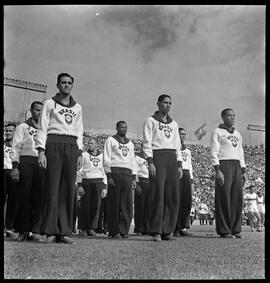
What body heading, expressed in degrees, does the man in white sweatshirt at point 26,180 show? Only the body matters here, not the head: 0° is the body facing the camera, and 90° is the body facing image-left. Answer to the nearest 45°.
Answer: approximately 315°

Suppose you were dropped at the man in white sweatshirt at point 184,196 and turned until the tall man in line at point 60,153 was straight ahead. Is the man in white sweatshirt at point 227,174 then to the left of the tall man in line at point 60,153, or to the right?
left

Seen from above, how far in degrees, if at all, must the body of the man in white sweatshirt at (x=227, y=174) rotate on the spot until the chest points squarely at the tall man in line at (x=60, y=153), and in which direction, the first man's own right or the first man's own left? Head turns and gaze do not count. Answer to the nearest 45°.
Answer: approximately 90° to the first man's own right

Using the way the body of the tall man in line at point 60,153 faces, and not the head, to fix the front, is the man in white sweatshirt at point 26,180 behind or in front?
behind

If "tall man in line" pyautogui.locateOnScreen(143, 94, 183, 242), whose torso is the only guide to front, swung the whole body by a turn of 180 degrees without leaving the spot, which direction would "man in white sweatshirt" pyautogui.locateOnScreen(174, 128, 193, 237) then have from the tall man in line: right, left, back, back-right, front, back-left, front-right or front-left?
front-right

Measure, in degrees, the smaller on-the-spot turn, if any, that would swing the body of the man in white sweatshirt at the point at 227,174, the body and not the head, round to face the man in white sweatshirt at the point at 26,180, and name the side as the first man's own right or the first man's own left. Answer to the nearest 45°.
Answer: approximately 90° to the first man's own right

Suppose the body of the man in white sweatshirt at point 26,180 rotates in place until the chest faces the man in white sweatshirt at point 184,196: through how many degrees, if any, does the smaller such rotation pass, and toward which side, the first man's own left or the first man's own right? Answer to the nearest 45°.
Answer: approximately 90° to the first man's own left

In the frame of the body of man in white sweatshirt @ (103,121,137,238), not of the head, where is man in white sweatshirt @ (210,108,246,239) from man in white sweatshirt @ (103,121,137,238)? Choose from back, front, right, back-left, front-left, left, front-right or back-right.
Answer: front-left
